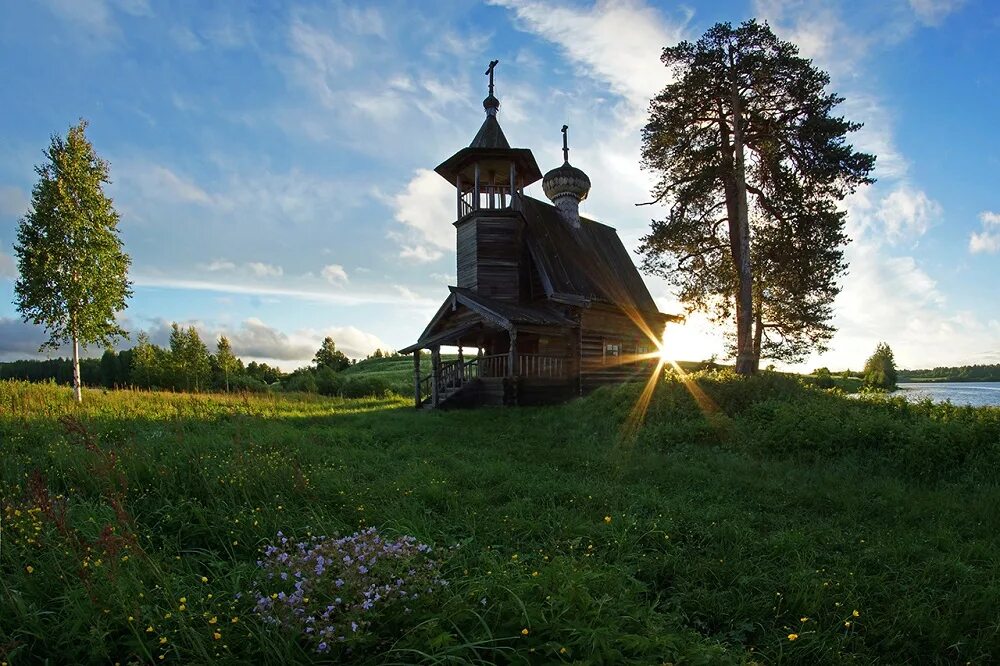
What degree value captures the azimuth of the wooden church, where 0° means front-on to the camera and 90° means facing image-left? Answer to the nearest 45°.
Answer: approximately 45°

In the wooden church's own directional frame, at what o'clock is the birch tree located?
The birch tree is roughly at 1 o'clock from the wooden church.
